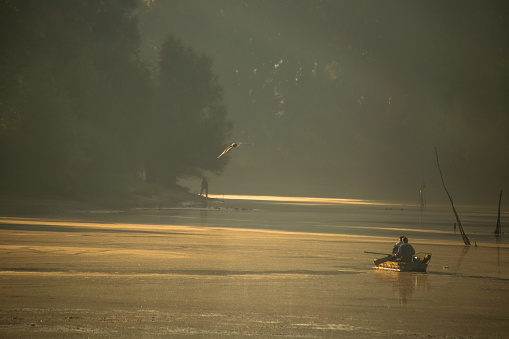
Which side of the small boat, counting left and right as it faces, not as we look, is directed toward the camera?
left
